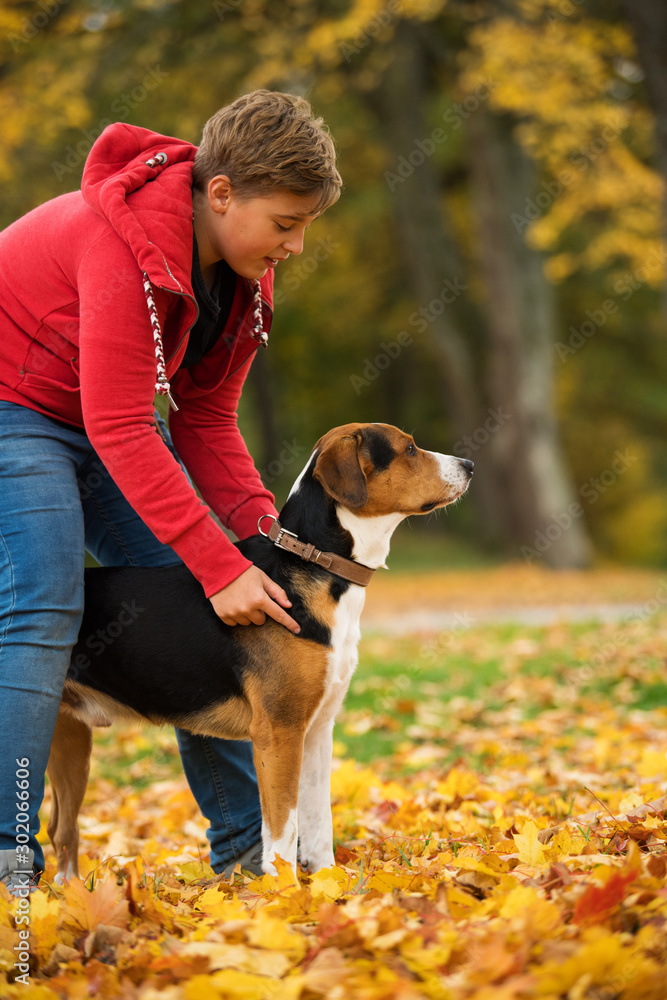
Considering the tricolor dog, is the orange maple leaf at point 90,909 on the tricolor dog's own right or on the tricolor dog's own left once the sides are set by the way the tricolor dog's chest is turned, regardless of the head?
on the tricolor dog's own right

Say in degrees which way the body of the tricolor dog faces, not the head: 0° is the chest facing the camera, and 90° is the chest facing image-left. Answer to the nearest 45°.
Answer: approximately 270°

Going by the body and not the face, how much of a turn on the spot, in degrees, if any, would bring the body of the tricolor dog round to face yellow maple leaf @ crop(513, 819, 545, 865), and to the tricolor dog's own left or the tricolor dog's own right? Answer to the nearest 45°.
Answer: approximately 45° to the tricolor dog's own right

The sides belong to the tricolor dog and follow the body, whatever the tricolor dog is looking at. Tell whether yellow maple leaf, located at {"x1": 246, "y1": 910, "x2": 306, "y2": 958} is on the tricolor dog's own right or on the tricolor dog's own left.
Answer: on the tricolor dog's own right
